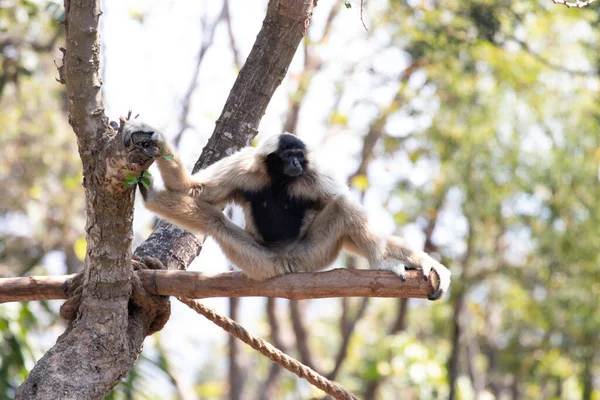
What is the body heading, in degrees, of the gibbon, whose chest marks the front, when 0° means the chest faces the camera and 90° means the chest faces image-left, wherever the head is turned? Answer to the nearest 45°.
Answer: approximately 0°
